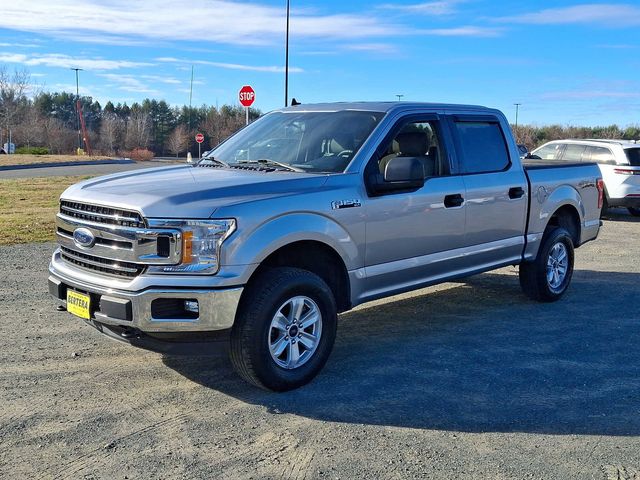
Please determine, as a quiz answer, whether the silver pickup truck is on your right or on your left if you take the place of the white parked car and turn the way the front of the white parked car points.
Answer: on your left

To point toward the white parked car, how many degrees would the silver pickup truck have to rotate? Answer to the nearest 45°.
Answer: approximately 180°

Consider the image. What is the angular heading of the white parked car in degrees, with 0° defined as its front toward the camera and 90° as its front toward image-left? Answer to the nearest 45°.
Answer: approximately 135°

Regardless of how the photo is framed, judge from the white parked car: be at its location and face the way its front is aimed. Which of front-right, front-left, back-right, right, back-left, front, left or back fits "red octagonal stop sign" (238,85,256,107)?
front-left

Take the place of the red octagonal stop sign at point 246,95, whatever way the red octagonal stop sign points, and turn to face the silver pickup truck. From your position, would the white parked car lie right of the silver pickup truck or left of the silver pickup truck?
left

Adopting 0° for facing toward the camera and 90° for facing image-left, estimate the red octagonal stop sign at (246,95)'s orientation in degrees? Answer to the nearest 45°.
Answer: approximately 0°

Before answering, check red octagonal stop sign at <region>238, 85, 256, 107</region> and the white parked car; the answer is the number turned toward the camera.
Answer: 1

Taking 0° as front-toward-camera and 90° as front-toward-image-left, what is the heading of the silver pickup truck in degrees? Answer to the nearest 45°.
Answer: approximately 45°

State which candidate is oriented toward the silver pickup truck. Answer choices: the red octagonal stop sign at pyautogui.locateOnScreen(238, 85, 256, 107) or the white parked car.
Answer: the red octagonal stop sign

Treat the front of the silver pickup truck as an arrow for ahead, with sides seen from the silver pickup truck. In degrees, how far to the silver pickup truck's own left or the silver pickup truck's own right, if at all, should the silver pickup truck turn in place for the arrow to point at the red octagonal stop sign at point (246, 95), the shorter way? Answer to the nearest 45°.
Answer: approximately 135° to the silver pickup truck's own right

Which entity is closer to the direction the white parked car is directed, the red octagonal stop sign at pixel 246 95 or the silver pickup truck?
the red octagonal stop sign

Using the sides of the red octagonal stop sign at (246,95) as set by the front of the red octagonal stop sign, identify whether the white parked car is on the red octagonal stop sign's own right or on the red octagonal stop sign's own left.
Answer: on the red octagonal stop sign's own left

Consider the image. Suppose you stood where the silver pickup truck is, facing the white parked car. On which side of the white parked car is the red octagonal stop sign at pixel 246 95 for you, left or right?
left
